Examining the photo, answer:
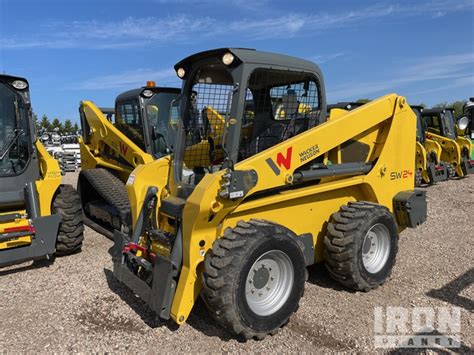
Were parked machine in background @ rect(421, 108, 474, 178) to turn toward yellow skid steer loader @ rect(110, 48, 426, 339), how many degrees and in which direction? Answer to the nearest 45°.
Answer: approximately 45° to its right

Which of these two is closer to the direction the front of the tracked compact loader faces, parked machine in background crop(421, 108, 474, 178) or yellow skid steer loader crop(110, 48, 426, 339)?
the yellow skid steer loader

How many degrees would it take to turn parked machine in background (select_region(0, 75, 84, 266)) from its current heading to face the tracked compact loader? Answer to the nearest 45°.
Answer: approximately 135° to its left

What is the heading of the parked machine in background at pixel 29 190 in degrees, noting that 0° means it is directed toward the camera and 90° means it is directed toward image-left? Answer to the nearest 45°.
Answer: approximately 0°

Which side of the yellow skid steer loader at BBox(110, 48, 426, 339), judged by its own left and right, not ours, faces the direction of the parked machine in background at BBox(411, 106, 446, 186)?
back

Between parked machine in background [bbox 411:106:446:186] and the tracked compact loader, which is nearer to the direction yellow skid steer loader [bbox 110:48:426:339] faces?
the tracked compact loader

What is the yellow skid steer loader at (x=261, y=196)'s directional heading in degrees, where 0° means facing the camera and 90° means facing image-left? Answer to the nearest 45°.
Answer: approximately 45°
